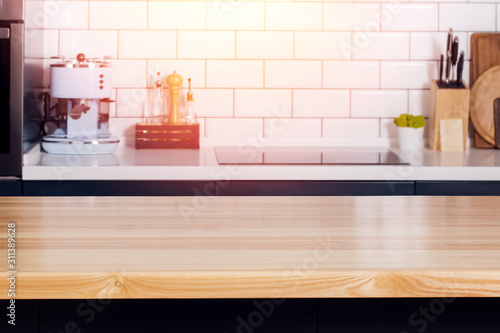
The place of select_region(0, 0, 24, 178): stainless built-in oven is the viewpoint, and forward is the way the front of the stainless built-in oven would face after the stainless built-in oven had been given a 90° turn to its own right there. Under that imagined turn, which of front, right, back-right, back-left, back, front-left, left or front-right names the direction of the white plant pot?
back

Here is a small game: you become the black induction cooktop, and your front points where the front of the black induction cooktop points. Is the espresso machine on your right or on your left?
on your right

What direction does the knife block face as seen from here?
toward the camera

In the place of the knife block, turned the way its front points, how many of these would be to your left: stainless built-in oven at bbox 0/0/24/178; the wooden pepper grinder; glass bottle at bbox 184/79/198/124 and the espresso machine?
0

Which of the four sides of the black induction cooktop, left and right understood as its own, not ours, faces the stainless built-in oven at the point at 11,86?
right

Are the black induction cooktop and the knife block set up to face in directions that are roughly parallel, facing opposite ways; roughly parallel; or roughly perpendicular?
roughly parallel

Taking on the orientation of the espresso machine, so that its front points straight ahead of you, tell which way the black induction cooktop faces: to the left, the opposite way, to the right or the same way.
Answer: the same way

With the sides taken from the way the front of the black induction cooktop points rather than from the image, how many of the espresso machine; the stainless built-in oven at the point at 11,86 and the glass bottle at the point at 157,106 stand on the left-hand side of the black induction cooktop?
0

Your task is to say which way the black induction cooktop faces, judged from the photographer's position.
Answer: facing the viewer

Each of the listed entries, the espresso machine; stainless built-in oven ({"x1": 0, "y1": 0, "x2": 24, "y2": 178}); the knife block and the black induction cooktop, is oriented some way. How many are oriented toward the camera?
4

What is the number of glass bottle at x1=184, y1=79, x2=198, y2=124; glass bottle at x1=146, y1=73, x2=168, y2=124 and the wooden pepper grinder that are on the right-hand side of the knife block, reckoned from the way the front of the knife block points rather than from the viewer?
3

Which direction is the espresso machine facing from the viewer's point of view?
toward the camera

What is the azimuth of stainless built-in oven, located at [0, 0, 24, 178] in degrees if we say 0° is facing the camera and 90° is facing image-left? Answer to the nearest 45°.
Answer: approximately 0°
